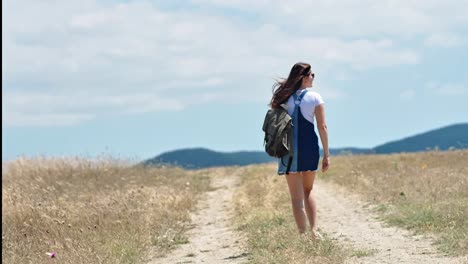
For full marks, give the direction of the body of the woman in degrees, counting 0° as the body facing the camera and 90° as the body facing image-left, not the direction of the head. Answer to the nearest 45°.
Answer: approximately 225°
